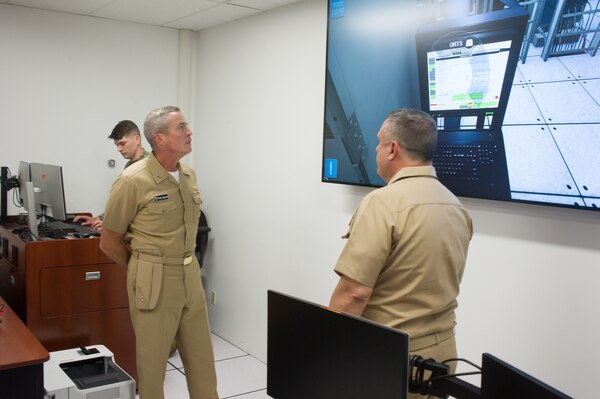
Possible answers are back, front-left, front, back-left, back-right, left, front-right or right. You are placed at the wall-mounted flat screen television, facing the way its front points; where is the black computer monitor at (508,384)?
front-left

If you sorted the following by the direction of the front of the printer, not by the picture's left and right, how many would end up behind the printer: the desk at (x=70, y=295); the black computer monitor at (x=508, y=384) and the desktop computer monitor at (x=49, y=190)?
2

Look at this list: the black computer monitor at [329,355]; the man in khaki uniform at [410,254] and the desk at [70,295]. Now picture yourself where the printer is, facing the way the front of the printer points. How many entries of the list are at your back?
1

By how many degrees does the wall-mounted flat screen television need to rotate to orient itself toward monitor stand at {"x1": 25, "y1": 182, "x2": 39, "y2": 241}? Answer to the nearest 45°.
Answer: approximately 45° to its right

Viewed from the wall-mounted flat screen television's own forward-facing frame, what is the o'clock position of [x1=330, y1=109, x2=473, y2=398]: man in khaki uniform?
The man in khaki uniform is roughly at 11 o'clock from the wall-mounted flat screen television.

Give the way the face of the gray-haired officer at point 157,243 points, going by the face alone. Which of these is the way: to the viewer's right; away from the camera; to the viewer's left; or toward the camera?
to the viewer's right

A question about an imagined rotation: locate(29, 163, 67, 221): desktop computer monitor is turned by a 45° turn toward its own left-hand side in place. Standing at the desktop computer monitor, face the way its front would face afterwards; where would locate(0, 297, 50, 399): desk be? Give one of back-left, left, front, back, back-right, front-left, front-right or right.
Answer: back
